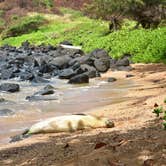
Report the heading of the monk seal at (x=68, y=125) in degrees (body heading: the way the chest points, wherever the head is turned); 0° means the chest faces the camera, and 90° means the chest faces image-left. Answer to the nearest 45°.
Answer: approximately 270°
